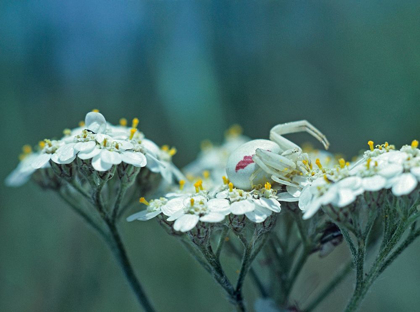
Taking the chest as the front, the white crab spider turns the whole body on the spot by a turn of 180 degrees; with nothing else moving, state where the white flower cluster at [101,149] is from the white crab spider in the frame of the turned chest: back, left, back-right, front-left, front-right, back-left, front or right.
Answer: front

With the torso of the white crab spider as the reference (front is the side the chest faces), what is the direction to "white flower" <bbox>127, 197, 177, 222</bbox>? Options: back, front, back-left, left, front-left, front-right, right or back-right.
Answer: back

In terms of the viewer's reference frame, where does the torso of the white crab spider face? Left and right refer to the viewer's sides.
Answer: facing to the right of the viewer
